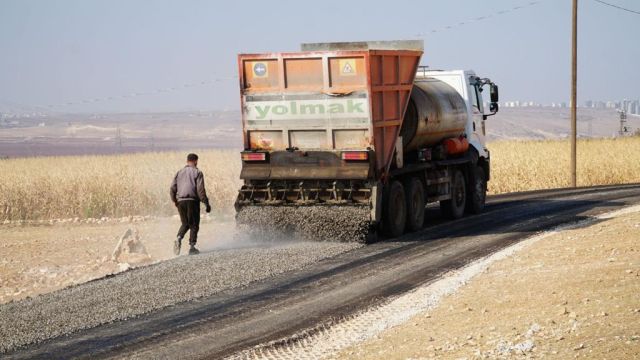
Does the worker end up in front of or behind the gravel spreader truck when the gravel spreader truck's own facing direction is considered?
behind

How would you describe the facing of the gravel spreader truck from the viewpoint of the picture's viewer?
facing away from the viewer and to the right of the viewer
